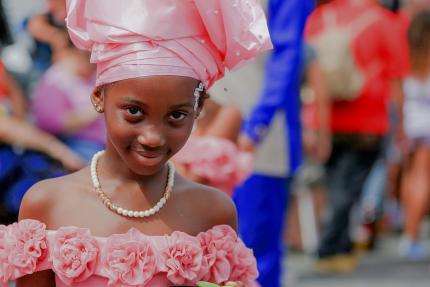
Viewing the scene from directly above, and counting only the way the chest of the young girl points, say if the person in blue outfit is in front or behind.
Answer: behind

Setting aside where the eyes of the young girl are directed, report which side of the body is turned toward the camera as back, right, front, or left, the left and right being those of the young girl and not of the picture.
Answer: front
